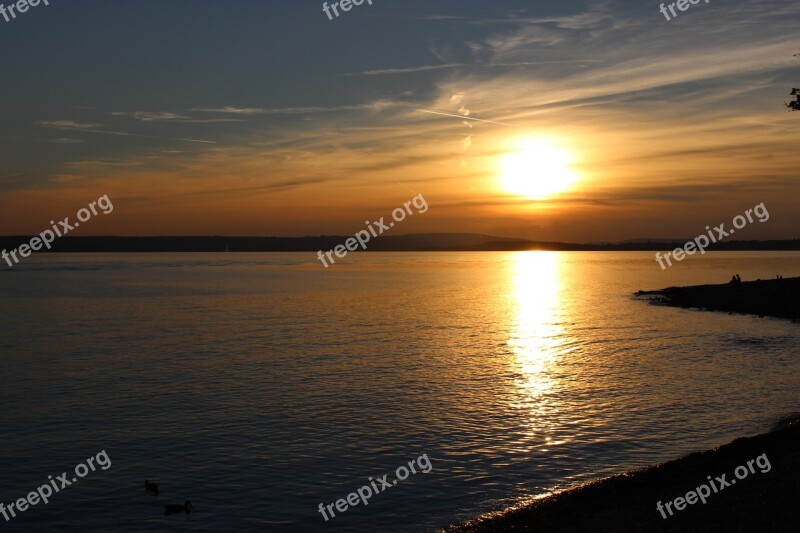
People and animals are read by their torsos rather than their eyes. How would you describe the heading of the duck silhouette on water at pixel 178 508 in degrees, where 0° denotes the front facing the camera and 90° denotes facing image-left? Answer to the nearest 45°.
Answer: approximately 270°
